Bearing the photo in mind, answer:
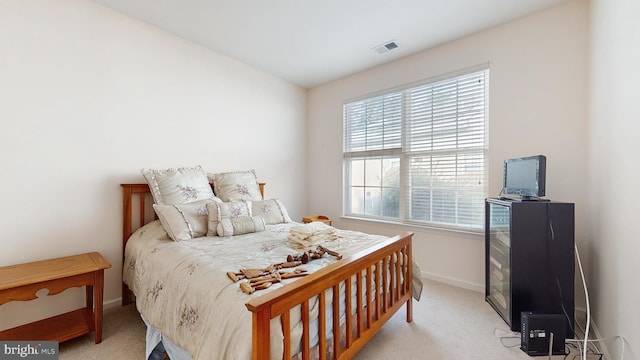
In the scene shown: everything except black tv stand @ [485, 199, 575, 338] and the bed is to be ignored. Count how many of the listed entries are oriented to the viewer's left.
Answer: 1

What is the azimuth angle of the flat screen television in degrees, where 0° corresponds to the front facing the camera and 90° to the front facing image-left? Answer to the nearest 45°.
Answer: approximately 45°

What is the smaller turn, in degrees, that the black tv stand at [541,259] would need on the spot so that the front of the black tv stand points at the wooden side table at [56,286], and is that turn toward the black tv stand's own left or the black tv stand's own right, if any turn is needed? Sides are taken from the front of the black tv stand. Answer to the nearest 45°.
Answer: approximately 45° to the black tv stand's own left

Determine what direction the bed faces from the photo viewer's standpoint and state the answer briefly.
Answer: facing the viewer and to the right of the viewer

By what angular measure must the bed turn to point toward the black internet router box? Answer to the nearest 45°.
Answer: approximately 45° to its left

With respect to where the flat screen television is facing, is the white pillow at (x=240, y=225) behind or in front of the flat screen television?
in front

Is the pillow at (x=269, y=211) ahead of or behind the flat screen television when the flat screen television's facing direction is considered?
ahead

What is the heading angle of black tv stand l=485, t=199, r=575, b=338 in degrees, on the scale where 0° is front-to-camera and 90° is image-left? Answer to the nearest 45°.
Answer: approximately 90°

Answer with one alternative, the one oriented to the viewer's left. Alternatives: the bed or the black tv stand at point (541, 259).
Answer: the black tv stand

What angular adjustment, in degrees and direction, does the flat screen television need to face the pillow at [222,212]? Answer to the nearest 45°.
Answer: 0° — it already faces it

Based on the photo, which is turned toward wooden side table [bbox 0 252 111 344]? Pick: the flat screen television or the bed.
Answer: the flat screen television
